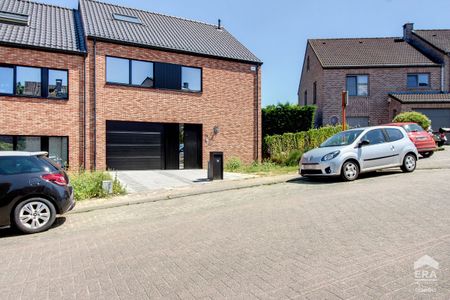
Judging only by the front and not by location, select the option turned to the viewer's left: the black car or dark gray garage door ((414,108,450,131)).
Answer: the black car

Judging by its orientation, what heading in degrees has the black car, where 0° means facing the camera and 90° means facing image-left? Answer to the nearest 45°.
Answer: approximately 90°

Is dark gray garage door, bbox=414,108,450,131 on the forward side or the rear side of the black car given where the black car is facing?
on the rear side

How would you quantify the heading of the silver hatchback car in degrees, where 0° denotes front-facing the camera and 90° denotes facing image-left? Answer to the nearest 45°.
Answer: approximately 45°

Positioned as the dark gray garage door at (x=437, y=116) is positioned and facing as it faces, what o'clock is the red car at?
The red car is roughly at 12 o'clock from the dark gray garage door.

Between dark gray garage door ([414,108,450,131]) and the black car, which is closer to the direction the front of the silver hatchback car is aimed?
the black car

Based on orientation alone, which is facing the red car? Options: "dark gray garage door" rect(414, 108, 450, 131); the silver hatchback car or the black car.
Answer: the dark gray garage door

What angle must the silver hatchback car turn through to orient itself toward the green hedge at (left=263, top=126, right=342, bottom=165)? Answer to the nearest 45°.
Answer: approximately 90° to its right

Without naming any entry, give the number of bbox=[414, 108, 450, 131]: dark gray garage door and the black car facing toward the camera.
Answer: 1

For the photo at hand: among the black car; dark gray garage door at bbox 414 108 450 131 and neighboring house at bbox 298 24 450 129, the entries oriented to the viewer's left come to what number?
1

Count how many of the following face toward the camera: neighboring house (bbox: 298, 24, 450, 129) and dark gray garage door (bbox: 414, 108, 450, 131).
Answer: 2

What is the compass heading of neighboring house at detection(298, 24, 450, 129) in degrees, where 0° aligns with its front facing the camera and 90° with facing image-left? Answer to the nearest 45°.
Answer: approximately 0°

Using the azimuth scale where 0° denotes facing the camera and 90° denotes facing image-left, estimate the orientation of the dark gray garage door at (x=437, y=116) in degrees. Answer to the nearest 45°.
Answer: approximately 0°

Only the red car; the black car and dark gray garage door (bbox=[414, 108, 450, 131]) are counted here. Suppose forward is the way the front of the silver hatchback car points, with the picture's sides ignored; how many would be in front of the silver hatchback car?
1
